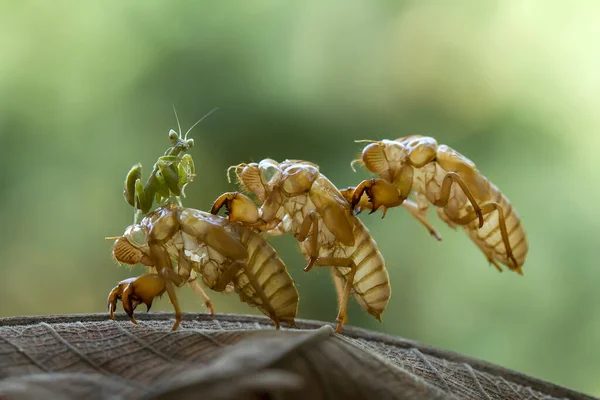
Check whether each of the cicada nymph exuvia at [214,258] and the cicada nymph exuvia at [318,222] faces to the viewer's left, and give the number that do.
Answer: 2

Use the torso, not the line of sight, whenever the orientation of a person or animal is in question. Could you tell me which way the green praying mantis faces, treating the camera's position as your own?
facing the viewer and to the right of the viewer

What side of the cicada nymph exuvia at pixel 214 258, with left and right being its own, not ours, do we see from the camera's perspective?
left

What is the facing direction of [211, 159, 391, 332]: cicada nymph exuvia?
to the viewer's left

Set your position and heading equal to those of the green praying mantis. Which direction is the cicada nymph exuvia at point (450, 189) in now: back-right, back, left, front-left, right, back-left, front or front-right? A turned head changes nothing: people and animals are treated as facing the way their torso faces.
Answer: front-left

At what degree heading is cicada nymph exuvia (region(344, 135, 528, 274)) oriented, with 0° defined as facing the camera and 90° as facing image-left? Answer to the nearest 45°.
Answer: approximately 90°

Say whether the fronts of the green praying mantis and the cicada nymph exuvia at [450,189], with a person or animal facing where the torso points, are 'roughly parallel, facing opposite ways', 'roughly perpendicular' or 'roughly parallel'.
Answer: roughly parallel, facing opposite ways

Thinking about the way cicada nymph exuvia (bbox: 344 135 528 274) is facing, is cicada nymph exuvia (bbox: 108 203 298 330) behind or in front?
in front

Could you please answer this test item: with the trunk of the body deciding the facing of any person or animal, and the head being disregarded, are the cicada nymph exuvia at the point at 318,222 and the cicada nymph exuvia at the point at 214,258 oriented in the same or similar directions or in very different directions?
same or similar directions
